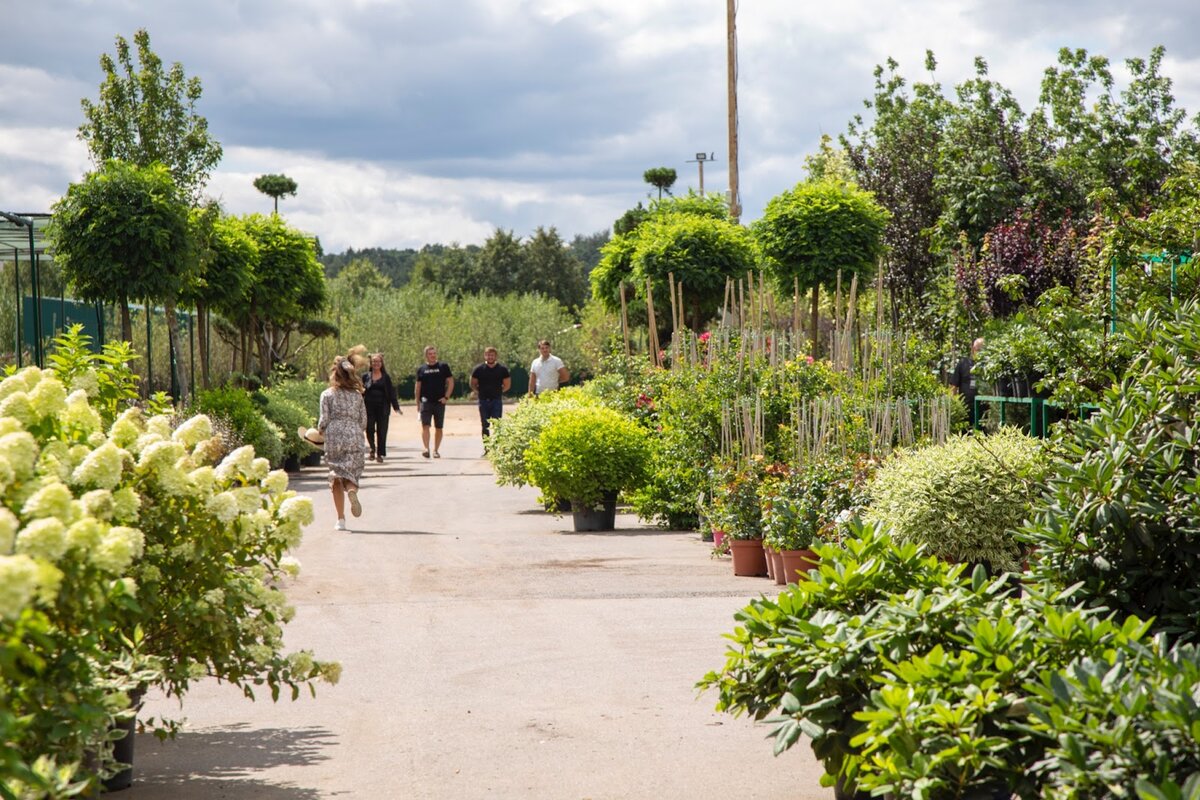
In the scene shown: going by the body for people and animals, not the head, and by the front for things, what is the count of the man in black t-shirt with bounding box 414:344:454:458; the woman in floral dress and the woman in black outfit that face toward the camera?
2

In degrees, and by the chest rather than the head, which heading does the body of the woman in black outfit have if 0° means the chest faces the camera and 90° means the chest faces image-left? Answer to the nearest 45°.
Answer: approximately 0°

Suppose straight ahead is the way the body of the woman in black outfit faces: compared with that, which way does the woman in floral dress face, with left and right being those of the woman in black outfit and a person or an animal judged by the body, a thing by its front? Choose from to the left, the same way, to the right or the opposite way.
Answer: the opposite way

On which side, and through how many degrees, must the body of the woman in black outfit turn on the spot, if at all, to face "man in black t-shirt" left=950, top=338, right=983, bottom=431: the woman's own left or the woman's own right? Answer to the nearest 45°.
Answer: approximately 45° to the woman's own left

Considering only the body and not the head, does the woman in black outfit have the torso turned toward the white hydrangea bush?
yes

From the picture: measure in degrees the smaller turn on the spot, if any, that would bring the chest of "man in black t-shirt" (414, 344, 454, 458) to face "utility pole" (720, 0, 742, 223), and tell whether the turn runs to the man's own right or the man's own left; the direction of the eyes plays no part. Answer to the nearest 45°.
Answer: approximately 135° to the man's own left

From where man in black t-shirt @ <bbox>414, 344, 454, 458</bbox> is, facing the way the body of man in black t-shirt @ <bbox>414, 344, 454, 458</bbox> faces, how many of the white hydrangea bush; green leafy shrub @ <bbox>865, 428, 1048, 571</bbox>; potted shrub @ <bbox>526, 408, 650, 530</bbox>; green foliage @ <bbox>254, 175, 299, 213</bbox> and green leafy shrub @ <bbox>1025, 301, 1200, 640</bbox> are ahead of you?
4

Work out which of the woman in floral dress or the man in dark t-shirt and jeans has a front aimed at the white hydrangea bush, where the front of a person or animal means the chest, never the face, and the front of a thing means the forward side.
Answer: the man in dark t-shirt and jeans

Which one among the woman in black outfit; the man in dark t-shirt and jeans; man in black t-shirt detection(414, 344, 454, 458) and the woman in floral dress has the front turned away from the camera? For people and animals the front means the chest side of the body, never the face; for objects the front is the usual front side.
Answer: the woman in floral dress

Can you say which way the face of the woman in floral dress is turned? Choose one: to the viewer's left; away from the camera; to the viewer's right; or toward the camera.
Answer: away from the camera

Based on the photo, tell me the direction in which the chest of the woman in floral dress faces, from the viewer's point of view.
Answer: away from the camera

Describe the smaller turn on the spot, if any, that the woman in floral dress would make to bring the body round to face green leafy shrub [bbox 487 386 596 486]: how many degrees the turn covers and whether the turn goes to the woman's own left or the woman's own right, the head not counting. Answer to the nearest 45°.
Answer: approximately 45° to the woman's own right

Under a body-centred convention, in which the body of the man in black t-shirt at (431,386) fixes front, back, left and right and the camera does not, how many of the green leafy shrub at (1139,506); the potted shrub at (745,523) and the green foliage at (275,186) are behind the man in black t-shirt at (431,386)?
1

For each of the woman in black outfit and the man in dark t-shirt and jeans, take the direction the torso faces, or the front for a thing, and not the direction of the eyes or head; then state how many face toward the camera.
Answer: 2

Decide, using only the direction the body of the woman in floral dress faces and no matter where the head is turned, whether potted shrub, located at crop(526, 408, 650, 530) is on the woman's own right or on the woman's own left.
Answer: on the woman's own right
